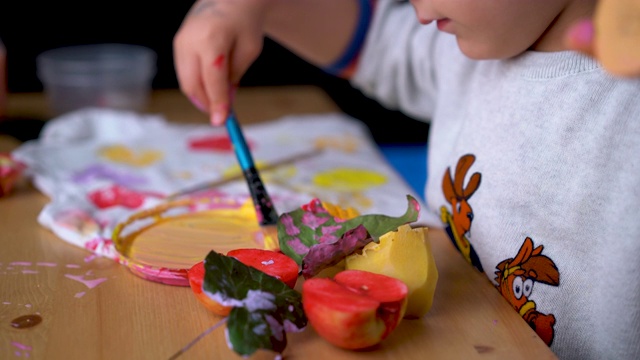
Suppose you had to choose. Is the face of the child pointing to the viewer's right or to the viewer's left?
to the viewer's left

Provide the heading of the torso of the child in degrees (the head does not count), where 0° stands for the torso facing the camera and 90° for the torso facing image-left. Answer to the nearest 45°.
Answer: approximately 45°
